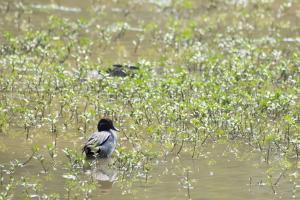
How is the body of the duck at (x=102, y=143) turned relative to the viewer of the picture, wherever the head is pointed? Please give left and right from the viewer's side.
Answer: facing away from the viewer and to the right of the viewer
